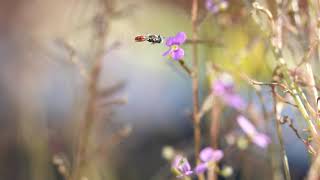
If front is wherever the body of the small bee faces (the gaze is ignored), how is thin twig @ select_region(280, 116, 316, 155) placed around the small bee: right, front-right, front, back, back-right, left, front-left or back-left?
front

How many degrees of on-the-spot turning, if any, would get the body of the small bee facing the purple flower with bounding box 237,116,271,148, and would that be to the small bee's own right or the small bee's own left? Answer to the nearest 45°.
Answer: approximately 45° to the small bee's own left

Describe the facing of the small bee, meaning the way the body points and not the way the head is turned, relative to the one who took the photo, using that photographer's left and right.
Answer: facing to the right of the viewer
